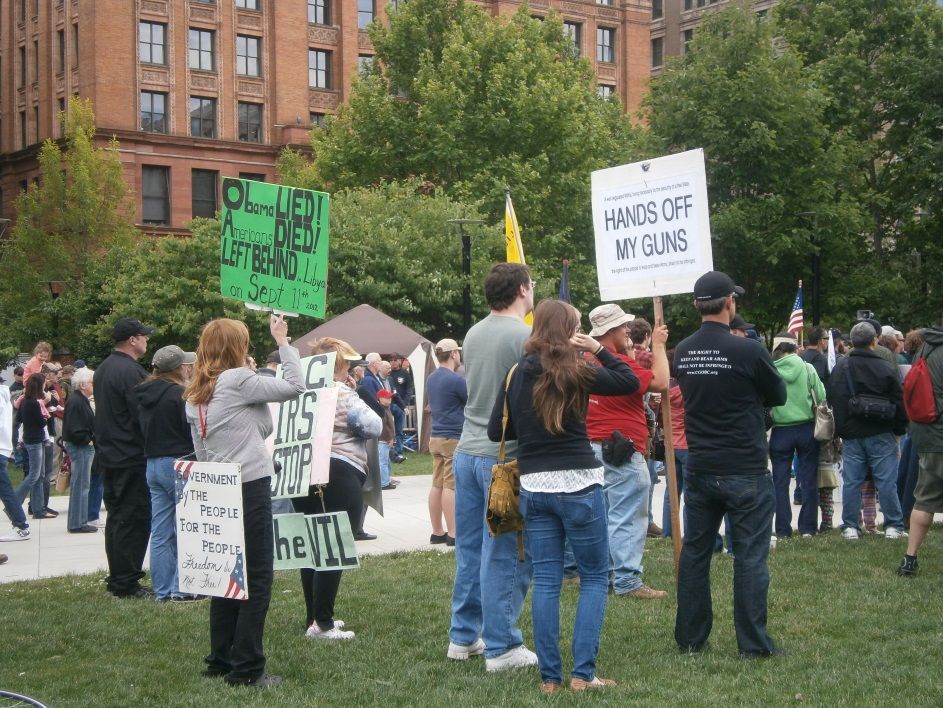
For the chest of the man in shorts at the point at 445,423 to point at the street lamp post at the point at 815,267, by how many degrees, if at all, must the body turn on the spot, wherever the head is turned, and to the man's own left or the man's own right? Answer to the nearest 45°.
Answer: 0° — they already face it

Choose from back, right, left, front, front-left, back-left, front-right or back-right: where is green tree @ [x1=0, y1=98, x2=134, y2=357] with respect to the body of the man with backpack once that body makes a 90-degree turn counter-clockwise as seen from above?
front

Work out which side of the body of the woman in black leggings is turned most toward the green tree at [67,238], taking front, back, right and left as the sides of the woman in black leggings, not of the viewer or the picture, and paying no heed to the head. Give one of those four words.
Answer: left

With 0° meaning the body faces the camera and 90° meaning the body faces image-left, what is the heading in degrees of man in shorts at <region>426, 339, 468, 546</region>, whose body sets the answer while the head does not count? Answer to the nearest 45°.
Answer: approximately 225°

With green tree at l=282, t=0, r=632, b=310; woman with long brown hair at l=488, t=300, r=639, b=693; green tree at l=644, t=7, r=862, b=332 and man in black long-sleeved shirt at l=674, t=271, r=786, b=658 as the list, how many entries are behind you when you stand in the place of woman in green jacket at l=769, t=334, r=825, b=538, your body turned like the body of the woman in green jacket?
2

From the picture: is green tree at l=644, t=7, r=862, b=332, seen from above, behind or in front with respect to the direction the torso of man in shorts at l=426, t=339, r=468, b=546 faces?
in front

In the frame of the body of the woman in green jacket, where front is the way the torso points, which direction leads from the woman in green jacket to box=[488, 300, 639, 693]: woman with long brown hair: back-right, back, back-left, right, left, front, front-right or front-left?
back

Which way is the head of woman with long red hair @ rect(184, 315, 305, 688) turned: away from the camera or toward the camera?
away from the camera

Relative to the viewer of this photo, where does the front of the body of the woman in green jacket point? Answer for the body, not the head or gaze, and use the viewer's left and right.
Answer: facing away from the viewer
